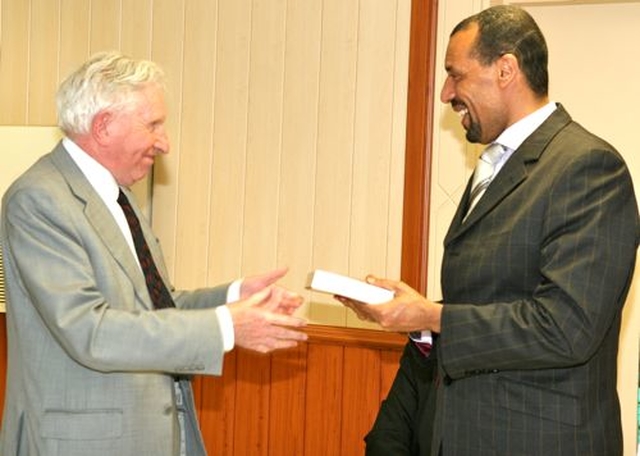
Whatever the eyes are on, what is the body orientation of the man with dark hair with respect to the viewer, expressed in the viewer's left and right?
facing to the left of the viewer
